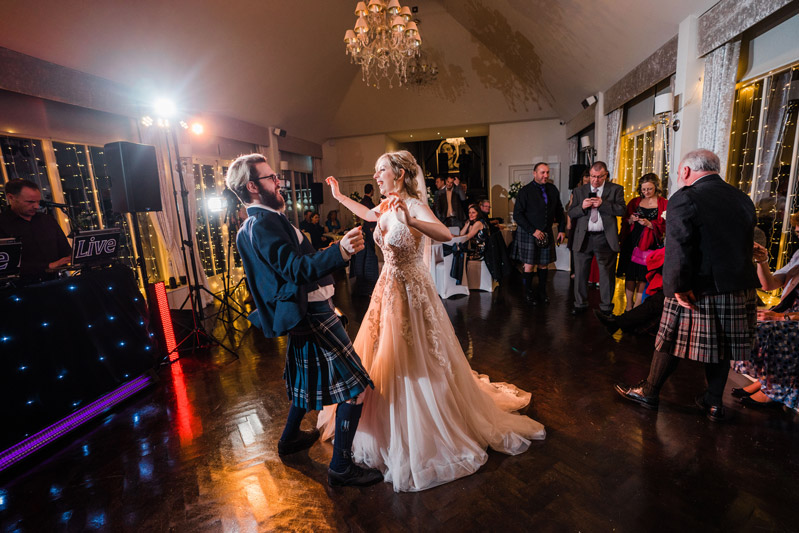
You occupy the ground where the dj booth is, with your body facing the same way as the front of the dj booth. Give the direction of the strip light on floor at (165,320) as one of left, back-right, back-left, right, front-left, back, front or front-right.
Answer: left

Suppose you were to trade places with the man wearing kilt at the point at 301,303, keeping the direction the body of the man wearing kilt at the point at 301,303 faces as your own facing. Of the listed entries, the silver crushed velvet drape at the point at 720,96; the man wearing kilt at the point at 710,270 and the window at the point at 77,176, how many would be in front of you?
2

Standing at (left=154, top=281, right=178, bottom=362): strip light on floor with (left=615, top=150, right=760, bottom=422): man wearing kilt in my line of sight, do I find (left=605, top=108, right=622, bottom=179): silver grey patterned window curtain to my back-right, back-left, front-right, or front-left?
front-left

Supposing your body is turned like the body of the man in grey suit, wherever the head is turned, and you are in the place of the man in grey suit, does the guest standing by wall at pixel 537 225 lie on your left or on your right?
on your right

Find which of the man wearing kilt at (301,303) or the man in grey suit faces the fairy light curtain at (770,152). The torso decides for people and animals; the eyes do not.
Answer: the man wearing kilt

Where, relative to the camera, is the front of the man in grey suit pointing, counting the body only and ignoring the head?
toward the camera

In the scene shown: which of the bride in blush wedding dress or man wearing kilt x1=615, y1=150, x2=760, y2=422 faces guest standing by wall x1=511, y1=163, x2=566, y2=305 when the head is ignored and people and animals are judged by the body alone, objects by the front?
the man wearing kilt

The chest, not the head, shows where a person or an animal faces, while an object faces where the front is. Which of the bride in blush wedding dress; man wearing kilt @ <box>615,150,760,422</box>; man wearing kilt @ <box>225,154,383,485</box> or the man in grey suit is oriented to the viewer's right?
man wearing kilt @ <box>225,154,383,485</box>

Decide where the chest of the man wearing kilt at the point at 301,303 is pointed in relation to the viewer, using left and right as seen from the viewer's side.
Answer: facing to the right of the viewer

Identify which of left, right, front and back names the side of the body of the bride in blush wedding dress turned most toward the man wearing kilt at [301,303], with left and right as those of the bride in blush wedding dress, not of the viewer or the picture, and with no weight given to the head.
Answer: front

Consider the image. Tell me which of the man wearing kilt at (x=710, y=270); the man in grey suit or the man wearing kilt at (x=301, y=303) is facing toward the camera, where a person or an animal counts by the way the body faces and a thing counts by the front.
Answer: the man in grey suit

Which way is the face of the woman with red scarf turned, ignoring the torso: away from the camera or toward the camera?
toward the camera

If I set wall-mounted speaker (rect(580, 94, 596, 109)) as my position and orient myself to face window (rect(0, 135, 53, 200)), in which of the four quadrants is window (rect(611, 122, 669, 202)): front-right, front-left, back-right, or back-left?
front-left

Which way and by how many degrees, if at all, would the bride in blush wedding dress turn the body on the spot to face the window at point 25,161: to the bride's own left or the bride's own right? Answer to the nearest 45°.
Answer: approximately 90° to the bride's own right

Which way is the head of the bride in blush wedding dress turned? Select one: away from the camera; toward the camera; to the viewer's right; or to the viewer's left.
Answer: to the viewer's left

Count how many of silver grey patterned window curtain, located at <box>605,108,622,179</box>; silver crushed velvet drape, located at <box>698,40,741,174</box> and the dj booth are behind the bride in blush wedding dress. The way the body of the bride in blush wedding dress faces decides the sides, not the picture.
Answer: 2

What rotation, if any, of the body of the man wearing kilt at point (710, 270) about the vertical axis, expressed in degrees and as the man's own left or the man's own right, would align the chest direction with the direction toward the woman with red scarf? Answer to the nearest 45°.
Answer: approximately 45° to the man's own right

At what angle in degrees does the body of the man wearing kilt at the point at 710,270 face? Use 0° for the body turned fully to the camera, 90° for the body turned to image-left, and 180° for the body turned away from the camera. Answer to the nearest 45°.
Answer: approximately 135°
